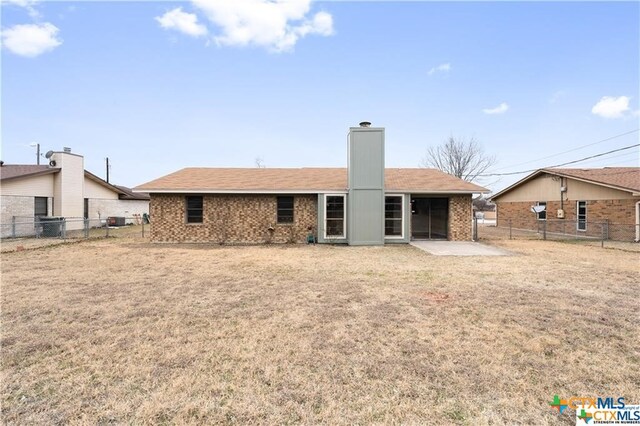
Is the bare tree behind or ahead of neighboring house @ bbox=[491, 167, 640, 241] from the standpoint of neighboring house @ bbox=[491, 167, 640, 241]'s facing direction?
ahead

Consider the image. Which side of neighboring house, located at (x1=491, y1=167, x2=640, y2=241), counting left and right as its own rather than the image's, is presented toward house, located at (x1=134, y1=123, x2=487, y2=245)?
left

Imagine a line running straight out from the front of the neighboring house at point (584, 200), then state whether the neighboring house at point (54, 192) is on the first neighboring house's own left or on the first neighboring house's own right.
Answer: on the first neighboring house's own left

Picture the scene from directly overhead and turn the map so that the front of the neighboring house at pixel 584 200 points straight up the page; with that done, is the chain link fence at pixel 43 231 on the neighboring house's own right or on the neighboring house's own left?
on the neighboring house's own left

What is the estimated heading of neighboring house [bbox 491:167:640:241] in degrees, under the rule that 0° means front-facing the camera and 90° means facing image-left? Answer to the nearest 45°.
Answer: approximately 135°

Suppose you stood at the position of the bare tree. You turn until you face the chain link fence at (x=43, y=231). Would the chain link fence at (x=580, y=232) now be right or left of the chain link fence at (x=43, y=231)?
left
